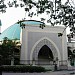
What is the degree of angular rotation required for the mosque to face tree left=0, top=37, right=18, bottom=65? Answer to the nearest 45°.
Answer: approximately 45° to its right

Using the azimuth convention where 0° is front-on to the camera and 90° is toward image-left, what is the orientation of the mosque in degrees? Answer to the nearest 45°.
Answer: approximately 0°

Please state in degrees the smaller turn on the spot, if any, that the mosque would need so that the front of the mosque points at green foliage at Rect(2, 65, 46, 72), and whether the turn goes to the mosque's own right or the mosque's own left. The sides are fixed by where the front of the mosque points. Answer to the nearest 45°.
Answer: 0° — it already faces it
